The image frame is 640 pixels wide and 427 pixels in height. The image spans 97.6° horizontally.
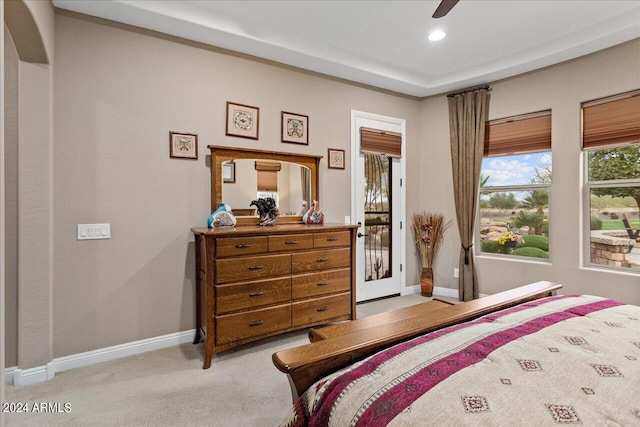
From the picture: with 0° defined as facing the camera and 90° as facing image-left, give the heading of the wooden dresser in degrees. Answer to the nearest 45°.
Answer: approximately 315°

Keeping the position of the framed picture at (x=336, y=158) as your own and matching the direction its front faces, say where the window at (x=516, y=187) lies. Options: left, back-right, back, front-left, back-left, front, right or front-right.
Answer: front-left

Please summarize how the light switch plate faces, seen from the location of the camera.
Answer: facing the viewer

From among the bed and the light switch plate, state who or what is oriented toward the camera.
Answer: the light switch plate

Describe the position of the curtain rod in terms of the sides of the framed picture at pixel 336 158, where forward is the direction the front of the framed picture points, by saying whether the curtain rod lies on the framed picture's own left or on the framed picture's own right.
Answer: on the framed picture's own left

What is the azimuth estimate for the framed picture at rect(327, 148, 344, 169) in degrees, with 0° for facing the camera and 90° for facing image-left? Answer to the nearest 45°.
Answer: approximately 315°

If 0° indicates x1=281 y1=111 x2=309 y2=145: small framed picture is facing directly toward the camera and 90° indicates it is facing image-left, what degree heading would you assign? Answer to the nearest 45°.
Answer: approximately 315°

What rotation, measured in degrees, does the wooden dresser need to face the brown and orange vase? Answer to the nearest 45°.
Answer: approximately 90° to its left

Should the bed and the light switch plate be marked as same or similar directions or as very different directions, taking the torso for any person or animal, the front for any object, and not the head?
very different directions

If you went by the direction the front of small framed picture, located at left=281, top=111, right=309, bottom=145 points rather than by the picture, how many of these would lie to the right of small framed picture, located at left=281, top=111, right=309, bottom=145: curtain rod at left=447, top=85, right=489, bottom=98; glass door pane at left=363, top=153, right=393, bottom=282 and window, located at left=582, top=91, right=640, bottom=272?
0

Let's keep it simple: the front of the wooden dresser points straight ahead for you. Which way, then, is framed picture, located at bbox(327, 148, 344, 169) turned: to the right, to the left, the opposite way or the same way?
the same way

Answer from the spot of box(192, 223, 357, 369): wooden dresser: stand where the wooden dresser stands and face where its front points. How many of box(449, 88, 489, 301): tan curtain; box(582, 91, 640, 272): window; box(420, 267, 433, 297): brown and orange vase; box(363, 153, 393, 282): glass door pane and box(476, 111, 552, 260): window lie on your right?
0

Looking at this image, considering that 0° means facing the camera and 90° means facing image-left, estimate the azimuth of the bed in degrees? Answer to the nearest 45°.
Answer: approximately 135°

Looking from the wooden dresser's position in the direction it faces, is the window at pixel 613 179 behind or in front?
in front

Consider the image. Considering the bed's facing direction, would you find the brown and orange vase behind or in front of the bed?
in front

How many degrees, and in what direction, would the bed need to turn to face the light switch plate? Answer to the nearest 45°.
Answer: approximately 45° to its left

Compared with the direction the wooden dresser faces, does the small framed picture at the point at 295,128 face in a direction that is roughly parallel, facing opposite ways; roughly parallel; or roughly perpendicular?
roughly parallel

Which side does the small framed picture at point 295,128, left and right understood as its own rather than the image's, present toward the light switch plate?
right
